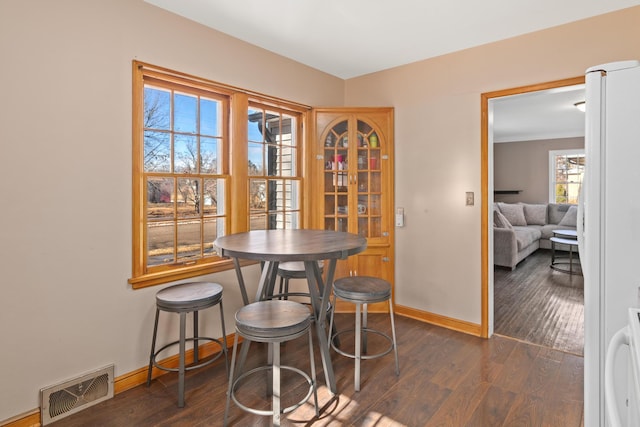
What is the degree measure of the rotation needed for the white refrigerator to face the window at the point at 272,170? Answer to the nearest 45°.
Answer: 0° — it already faces it

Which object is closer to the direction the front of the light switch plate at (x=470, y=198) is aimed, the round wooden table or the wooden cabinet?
the round wooden table

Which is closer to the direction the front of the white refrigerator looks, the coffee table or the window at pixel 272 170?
the window

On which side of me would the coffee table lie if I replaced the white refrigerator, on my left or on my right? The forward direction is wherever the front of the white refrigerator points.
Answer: on my right

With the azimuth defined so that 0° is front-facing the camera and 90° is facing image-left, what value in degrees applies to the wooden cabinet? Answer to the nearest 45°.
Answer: approximately 0°

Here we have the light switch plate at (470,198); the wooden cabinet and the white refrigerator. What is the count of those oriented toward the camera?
2

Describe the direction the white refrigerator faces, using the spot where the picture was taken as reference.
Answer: facing to the left of the viewer

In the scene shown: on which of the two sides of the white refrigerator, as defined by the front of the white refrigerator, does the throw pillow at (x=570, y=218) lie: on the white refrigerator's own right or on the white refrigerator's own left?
on the white refrigerator's own right
